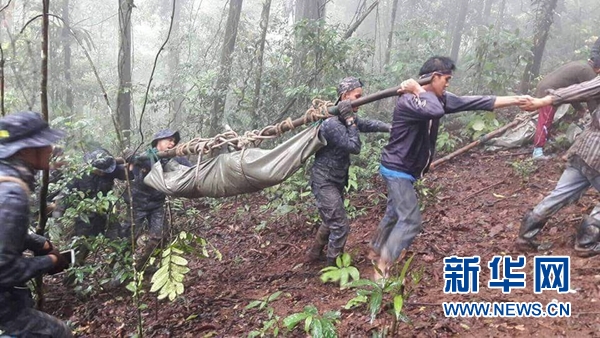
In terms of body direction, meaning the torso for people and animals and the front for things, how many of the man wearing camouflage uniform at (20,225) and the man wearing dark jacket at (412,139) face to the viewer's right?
2

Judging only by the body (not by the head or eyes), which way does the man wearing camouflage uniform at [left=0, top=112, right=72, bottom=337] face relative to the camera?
to the viewer's right

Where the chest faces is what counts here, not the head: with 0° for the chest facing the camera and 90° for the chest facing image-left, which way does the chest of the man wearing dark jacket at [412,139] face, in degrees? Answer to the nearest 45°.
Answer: approximately 270°

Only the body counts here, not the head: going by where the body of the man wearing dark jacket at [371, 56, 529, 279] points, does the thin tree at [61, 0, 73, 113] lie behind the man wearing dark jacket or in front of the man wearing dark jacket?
behind

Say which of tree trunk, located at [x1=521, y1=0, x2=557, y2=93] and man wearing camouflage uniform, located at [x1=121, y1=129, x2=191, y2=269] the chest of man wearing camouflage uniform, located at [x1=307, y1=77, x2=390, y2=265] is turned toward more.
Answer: the tree trunk

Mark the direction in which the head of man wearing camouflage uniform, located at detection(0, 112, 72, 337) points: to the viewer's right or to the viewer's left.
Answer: to the viewer's right

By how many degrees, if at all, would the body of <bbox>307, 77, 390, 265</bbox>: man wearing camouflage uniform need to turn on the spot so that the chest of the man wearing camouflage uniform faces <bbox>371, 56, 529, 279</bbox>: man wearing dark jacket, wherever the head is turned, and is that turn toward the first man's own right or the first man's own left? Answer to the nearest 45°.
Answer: approximately 45° to the first man's own right

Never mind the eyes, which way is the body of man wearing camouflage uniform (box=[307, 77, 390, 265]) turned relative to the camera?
to the viewer's right
